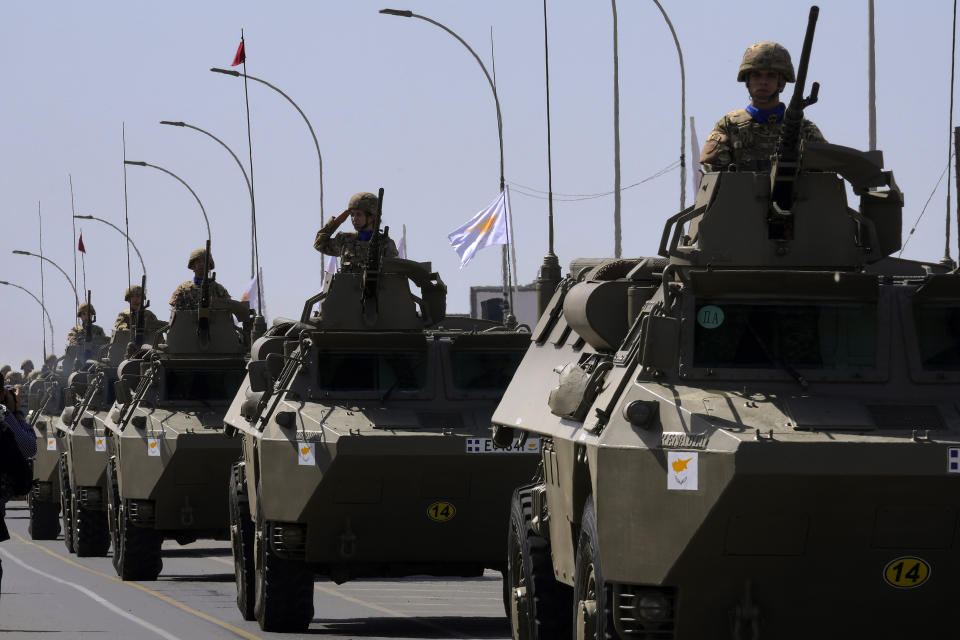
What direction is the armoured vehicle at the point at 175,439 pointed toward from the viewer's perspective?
toward the camera

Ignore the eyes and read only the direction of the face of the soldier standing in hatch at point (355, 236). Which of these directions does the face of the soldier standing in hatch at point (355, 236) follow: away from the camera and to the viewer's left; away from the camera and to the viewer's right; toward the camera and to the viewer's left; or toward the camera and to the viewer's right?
toward the camera and to the viewer's left

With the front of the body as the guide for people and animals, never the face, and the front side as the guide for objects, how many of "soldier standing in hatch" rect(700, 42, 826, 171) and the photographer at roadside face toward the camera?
1

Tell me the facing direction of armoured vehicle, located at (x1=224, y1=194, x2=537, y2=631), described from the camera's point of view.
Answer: facing the viewer

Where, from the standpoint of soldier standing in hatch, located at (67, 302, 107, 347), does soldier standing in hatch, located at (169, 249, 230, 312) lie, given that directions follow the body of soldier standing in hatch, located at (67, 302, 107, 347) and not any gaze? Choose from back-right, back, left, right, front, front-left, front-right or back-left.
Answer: front

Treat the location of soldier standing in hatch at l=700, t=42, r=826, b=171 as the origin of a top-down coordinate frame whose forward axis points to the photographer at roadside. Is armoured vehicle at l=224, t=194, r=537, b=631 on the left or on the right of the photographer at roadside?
right

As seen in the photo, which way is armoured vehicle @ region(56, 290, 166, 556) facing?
toward the camera

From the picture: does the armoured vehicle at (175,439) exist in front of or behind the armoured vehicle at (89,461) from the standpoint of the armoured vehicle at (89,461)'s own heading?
in front

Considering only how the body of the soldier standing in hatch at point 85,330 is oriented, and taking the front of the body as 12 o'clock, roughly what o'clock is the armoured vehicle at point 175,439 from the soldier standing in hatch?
The armoured vehicle is roughly at 12 o'clock from the soldier standing in hatch.

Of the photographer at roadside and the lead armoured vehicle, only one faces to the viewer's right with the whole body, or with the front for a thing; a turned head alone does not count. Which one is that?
the photographer at roadside

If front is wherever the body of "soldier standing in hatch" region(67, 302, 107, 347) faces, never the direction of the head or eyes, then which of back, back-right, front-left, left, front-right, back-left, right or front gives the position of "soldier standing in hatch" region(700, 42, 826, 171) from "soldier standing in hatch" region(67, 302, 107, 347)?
front
